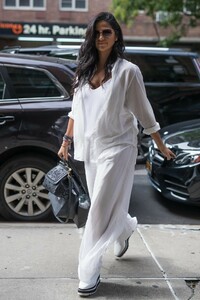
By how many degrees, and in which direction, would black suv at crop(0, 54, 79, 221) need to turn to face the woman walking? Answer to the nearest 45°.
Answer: approximately 90° to its left

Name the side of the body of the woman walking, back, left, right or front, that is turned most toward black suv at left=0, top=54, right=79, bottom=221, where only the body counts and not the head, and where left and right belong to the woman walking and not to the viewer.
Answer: right

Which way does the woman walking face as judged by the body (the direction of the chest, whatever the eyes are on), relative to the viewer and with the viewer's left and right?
facing the viewer and to the left of the viewer

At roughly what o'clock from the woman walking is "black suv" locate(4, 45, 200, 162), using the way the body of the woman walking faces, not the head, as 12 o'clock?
The black suv is roughly at 5 o'clock from the woman walking.

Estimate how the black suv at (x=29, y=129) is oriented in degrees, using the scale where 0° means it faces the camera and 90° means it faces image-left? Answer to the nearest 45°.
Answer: approximately 90°

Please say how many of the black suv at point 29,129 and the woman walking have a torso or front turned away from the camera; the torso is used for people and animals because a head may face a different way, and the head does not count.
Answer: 0
